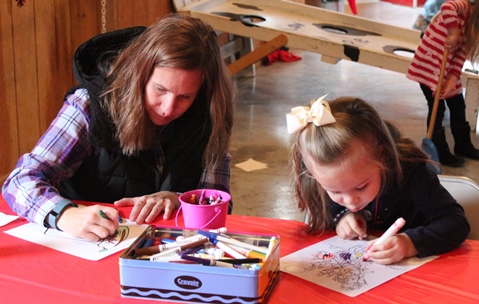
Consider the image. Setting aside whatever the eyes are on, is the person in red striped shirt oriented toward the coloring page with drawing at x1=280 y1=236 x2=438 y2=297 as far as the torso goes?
no

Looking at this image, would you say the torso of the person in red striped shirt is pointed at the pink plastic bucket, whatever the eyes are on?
no

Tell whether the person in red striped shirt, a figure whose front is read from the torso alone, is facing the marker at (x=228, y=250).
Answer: no
